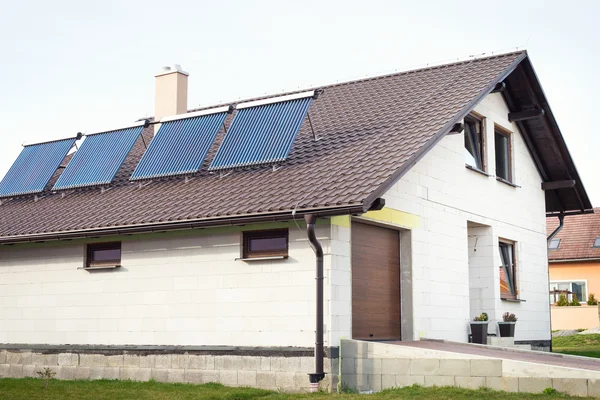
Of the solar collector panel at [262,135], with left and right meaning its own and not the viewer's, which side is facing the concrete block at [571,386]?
left

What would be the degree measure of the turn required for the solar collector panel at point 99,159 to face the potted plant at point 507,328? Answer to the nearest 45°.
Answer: approximately 135° to its left

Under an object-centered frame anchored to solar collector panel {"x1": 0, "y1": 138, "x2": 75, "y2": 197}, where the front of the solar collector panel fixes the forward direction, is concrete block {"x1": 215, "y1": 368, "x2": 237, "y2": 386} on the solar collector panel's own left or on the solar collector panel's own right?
on the solar collector panel's own left

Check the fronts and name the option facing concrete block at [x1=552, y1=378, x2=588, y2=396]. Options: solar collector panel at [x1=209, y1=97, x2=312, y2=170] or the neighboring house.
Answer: the neighboring house

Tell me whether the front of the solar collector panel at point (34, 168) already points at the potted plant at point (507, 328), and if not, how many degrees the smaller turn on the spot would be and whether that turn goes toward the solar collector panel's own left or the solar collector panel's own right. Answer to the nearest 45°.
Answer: approximately 90° to the solar collector panel's own left

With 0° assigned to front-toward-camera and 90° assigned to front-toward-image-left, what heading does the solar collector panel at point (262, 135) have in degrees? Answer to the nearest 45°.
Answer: approximately 45°

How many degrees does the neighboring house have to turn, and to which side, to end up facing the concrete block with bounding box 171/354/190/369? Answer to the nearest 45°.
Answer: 0° — it already faces it

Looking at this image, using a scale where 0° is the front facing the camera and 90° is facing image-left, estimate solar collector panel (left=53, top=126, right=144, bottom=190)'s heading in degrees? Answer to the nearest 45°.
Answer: approximately 45°
